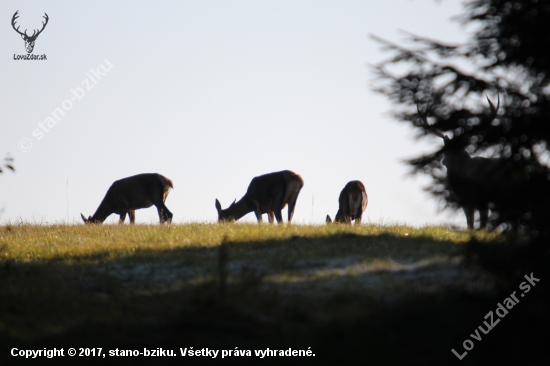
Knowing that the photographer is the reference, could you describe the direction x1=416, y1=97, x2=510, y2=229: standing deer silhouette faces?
facing the viewer and to the left of the viewer

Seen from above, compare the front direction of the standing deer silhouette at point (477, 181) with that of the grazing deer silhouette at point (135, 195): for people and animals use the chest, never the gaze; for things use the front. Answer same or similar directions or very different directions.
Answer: same or similar directions

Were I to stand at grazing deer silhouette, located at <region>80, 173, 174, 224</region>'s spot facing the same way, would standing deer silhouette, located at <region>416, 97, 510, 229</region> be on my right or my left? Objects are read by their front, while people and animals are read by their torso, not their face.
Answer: on my left

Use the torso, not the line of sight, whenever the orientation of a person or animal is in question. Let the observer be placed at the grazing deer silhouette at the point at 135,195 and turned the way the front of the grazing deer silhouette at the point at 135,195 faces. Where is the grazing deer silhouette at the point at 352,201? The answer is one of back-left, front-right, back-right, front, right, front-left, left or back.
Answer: back-left

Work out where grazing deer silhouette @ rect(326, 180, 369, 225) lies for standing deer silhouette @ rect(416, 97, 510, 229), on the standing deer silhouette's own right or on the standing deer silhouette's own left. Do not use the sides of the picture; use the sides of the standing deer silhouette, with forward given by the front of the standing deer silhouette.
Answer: on the standing deer silhouette's own right

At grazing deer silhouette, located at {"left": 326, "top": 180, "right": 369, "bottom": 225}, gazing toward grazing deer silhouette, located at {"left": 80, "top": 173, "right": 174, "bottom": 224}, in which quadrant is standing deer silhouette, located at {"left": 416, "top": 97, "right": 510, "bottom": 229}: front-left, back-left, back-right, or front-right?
back-left

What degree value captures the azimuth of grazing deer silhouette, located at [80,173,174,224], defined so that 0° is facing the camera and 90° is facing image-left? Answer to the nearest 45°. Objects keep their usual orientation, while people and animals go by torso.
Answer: approximately 90°

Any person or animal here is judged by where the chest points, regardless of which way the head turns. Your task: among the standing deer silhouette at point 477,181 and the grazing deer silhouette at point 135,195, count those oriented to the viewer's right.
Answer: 0

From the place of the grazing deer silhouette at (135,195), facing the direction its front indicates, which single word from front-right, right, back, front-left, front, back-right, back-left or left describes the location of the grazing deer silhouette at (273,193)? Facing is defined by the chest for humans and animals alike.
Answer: back-left
